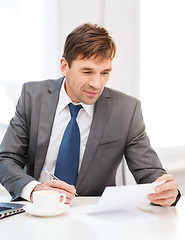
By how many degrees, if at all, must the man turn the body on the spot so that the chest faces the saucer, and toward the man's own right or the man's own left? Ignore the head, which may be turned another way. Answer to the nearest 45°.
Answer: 0° — they already face it

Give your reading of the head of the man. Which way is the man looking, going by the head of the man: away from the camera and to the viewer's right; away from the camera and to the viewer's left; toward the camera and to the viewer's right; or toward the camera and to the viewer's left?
toward the camera and to the viewer's right

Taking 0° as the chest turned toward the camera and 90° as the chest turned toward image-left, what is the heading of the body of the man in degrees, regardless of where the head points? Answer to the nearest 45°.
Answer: approximately 0°

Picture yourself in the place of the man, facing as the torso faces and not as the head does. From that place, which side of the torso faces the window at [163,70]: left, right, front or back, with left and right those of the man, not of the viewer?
back
